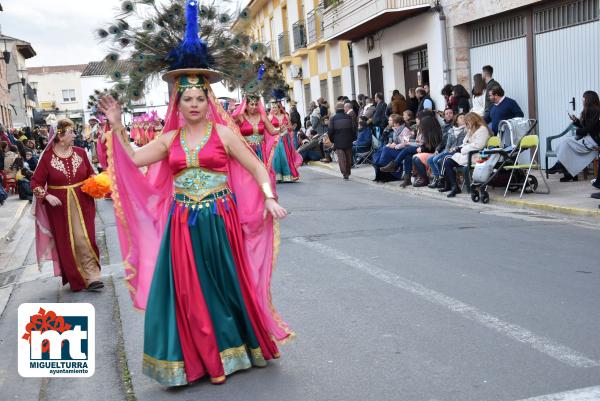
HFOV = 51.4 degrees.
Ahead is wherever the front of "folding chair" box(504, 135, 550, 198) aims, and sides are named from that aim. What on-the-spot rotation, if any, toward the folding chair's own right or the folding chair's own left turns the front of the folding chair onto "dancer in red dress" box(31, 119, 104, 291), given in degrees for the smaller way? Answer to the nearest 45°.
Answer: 0° — it already faces them

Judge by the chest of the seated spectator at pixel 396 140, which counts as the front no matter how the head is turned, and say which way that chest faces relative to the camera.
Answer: to the viewer's left

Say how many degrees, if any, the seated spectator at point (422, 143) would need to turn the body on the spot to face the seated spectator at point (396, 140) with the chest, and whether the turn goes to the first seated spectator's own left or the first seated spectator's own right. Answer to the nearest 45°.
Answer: approximately 45° to the first seated spectator's own right

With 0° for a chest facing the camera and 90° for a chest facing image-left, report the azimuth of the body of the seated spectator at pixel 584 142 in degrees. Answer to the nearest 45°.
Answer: approximately 90°

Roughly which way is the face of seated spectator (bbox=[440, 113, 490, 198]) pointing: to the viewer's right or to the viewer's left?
to the viewer's left

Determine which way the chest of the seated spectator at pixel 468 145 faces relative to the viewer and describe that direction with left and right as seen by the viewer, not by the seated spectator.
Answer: facing to the left of the viewer

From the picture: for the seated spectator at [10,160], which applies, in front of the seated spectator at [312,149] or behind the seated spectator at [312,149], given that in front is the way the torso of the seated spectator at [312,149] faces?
in front

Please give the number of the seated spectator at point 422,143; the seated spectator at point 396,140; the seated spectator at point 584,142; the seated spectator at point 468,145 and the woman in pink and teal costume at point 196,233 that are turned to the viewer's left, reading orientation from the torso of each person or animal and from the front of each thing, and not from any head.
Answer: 4

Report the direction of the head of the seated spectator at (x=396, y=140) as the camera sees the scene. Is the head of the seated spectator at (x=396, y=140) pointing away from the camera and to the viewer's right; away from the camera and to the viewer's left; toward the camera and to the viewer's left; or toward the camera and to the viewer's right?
toward the camera and to the viewer's left

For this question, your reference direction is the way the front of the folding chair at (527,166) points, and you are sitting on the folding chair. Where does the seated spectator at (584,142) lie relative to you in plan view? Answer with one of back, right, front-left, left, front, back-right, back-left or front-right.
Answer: back

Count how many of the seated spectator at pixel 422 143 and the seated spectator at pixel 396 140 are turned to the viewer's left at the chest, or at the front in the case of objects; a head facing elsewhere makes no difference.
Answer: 2
